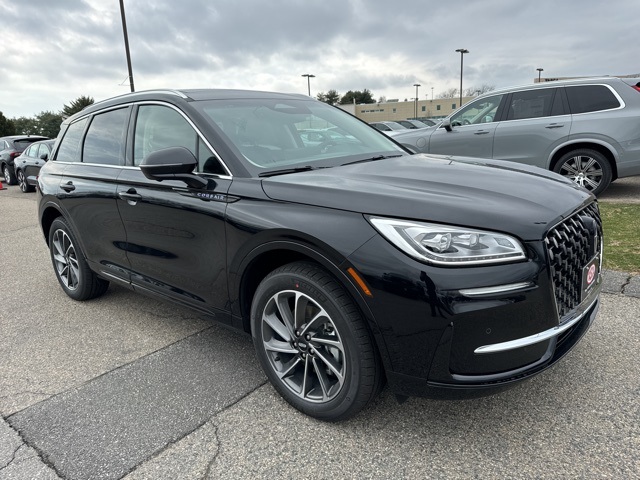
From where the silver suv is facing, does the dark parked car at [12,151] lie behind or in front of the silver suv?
in front

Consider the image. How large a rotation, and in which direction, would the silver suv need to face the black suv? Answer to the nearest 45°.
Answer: approximately 90° to its left

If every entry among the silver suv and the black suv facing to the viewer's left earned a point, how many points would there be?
1

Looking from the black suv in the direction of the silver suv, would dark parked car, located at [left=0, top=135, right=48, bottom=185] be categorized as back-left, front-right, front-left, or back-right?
front-left

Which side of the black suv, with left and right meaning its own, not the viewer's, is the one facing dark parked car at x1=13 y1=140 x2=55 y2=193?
back

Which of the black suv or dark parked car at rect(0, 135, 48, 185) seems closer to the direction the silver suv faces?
the dark parked car

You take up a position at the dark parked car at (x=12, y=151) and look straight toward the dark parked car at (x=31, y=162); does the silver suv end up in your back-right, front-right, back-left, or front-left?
front-left

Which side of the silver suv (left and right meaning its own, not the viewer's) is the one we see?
left

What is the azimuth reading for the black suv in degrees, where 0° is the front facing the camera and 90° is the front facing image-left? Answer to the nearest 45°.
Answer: approximately 315°

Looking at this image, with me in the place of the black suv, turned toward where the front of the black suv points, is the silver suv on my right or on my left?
on my left

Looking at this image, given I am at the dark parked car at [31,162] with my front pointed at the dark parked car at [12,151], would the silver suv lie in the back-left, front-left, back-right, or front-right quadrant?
back-right

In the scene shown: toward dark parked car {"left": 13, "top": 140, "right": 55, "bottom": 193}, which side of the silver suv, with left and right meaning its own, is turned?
front

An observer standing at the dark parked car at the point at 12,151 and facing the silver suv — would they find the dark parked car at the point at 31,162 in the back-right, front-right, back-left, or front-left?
front-right

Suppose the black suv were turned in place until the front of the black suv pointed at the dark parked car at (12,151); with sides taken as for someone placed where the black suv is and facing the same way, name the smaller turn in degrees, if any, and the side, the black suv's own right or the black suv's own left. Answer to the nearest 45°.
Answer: approximately 180°
